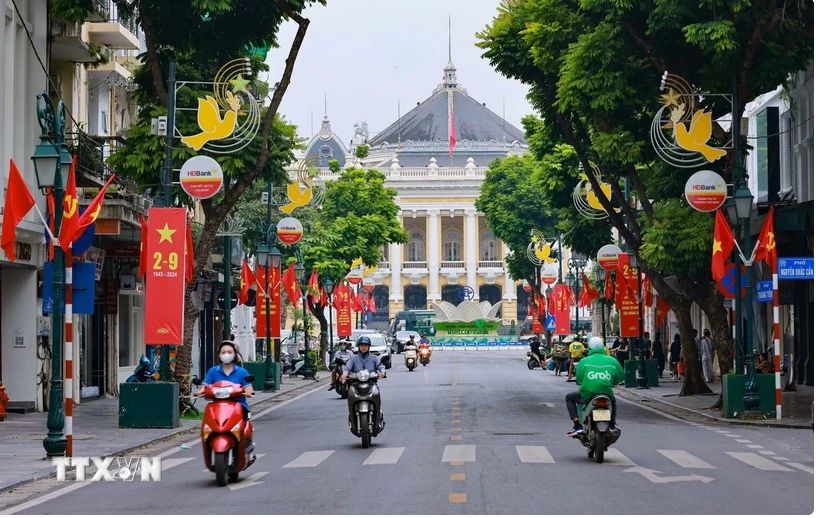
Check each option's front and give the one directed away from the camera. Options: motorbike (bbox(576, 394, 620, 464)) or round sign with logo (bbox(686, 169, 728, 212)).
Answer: the motorbike

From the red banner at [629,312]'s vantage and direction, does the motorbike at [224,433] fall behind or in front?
in front

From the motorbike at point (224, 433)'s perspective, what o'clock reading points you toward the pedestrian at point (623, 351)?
The pedestrian is roughly at 7 o'clock from the motorbike.

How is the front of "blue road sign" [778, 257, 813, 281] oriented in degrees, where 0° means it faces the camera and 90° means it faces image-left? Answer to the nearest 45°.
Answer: approximately 0°

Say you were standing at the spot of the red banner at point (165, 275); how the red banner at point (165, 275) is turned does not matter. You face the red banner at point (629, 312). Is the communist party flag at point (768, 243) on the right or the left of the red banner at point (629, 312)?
right

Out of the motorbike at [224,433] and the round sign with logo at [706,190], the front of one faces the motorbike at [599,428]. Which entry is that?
the round sign with logo

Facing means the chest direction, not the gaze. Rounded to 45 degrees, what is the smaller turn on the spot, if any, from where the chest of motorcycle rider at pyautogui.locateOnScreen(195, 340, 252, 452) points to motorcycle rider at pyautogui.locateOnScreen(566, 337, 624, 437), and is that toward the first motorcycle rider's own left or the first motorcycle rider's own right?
approximately 90° to the first motorcycle rider's own left

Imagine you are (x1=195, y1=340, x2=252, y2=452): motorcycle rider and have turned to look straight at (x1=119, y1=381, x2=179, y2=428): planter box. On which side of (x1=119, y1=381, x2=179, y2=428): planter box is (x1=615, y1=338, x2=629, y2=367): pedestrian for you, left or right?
right

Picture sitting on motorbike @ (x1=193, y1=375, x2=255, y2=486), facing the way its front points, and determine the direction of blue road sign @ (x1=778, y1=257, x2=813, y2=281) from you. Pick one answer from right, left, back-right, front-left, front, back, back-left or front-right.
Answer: back-left

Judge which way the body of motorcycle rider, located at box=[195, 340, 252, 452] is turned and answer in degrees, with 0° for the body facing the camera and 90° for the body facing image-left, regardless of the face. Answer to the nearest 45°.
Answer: approximately 0°

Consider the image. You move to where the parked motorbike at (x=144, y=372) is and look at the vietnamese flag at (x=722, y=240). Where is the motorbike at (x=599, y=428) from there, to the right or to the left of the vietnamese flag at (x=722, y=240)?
right
